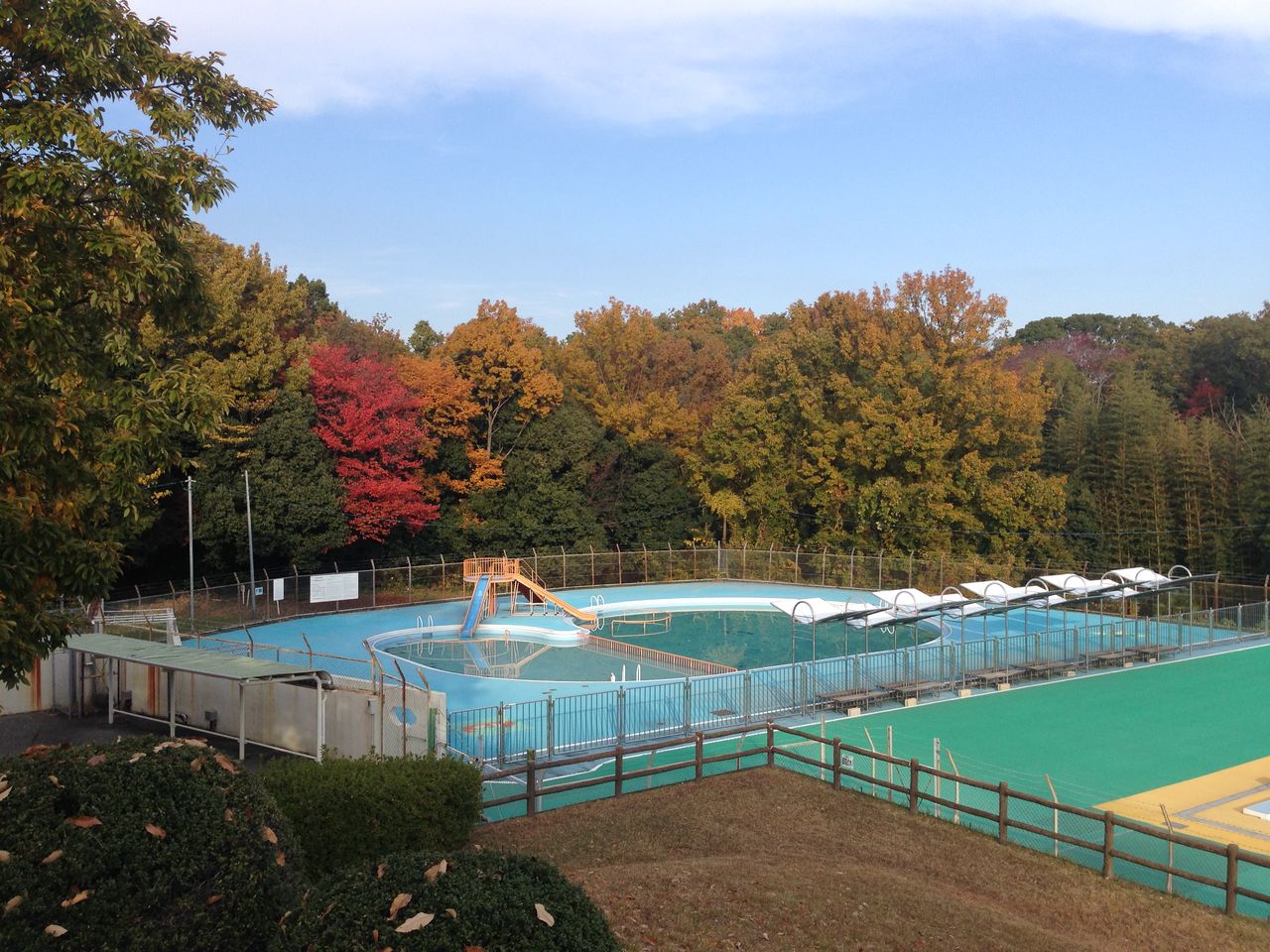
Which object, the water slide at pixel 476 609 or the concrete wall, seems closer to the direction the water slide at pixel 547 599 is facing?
the concrete wall

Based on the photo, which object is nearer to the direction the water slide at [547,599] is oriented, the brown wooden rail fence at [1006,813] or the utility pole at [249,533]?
the brown wooden rail fence

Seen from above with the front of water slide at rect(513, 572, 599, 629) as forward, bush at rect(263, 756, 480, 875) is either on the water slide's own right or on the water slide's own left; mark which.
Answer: on the water slide's own right

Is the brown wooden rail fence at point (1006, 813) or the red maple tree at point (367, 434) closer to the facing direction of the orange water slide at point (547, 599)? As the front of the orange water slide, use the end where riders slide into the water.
the brown wooden rail fence

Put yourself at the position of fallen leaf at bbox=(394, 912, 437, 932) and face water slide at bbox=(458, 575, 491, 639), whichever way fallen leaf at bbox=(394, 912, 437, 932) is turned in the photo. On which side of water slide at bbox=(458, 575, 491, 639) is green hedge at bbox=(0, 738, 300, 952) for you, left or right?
left

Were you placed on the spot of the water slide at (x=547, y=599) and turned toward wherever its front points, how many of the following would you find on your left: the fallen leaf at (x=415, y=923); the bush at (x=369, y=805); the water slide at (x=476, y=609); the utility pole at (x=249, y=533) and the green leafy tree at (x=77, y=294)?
0

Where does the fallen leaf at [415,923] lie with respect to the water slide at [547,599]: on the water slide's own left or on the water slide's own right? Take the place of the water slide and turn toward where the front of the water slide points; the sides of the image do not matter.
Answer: on the water slide's own right

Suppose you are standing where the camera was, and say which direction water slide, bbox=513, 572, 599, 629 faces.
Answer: facing the viewer and to the right of the viewer

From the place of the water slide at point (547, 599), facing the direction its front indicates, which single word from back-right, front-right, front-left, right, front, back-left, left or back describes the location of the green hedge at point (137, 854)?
front-right

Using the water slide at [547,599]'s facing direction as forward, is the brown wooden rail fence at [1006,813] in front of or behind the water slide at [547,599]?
in front

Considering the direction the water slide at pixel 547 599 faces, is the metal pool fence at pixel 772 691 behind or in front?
in front

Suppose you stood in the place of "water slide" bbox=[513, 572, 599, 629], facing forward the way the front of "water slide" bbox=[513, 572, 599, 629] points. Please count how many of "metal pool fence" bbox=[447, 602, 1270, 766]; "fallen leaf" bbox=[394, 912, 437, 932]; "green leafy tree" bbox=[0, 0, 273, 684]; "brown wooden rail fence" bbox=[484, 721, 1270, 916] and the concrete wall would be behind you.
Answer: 0

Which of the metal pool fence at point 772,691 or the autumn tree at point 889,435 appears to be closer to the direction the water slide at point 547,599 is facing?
the metal pool fence

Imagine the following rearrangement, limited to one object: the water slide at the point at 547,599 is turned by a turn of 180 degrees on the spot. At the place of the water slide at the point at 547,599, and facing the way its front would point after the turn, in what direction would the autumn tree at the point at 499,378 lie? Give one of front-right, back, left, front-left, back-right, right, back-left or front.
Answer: front-right
